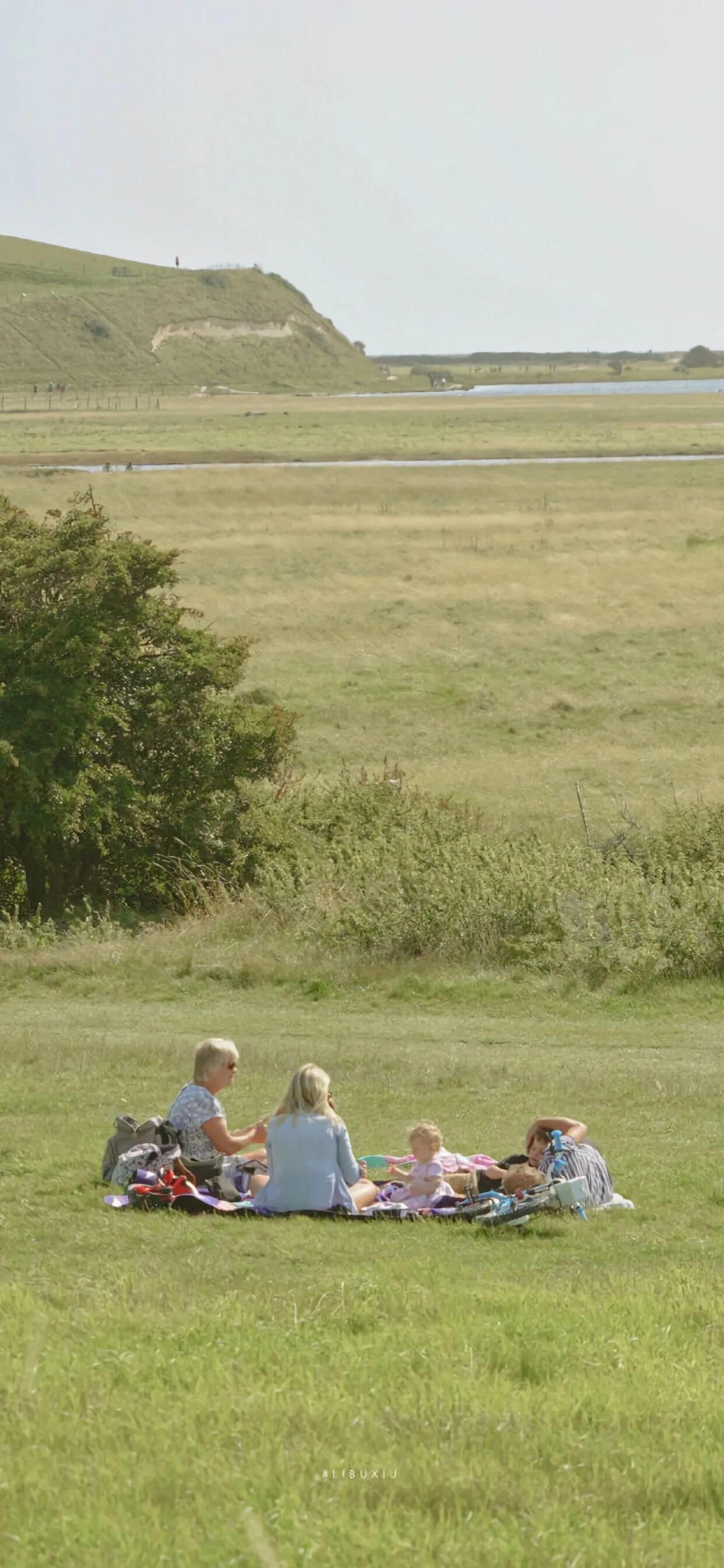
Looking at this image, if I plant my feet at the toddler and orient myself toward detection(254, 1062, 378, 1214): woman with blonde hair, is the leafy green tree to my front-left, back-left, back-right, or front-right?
front-right

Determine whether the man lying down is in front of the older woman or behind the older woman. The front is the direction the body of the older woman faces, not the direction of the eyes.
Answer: in front

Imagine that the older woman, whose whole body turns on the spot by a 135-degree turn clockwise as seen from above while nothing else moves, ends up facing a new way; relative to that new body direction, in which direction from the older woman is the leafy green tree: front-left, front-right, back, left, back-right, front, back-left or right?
back-right

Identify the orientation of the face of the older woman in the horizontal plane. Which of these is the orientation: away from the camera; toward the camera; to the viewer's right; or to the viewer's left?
to the viewer's right

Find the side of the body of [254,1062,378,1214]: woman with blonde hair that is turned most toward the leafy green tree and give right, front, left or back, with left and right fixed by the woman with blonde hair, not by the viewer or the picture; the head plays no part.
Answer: front

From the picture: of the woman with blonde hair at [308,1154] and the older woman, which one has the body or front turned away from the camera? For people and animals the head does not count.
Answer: the woman with blonde hair

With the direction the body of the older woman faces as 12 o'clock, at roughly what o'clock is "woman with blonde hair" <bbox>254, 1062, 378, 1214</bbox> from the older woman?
The woman with blonde hair is roughly at 2 o'clock from the older woman.

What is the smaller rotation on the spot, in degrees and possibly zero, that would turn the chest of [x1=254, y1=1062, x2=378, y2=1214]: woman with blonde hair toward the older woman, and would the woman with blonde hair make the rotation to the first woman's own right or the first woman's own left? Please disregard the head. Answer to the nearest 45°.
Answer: approximately 45° to the first woman's own left

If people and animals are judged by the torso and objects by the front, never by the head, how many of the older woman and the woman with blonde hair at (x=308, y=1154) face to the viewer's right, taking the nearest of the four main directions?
1

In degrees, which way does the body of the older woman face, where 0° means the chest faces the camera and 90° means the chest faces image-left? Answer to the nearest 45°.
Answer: approximately 270°

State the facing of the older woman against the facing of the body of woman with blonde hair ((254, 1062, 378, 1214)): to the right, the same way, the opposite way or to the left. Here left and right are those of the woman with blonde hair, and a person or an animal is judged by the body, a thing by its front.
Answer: to the right

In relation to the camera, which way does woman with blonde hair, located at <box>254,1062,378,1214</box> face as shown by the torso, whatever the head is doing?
away from the camera
